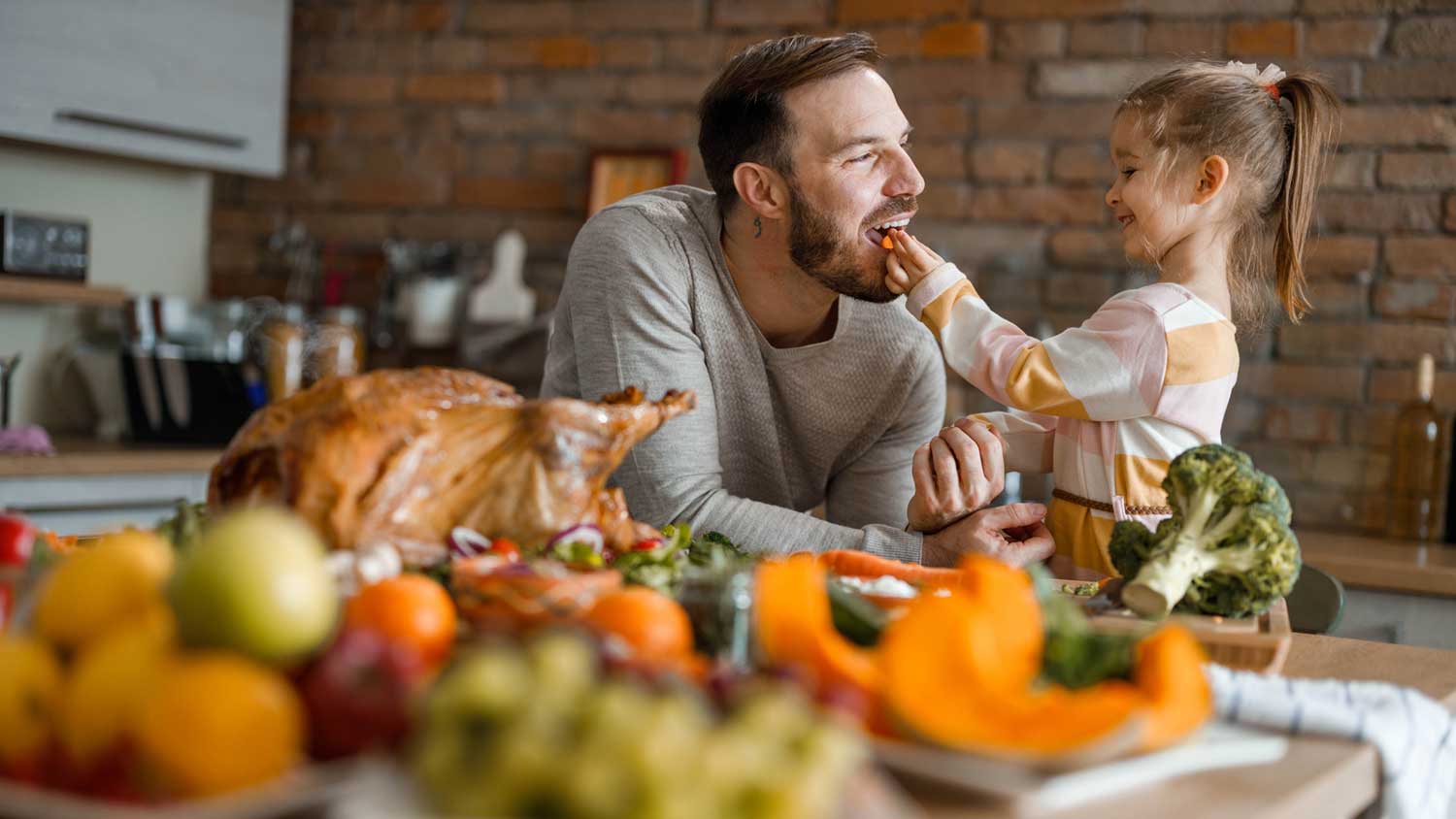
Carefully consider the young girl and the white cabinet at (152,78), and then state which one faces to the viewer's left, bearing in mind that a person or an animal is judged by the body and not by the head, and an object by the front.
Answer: the young girl

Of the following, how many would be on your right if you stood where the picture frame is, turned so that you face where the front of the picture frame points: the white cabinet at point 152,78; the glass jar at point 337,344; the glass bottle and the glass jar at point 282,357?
3

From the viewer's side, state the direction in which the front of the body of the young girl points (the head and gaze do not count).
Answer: to the viewer's left

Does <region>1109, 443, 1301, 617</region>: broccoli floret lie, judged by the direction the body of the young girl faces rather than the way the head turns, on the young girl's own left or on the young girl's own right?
on the young girl's own left

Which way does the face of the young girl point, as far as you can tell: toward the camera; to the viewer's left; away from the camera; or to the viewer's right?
to the viewer's left

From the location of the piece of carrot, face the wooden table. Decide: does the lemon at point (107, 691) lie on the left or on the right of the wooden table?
right

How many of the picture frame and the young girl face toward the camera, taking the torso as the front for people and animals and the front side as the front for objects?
1

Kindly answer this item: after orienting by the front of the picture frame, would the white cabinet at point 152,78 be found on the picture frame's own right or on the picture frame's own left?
on the picture frame's own right

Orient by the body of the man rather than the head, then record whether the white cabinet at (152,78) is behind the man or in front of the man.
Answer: behind

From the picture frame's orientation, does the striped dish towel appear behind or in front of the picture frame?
in front

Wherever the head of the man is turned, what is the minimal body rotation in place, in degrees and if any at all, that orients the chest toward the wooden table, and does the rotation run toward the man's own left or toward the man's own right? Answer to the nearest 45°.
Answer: approximately 45° to the man's own right

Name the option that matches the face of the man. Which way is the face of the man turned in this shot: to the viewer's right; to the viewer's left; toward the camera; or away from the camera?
to the viewer's right

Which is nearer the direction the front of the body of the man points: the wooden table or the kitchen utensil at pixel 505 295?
the wooden table

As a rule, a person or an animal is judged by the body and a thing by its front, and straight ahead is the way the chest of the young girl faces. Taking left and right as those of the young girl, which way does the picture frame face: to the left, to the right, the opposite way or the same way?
to the left
